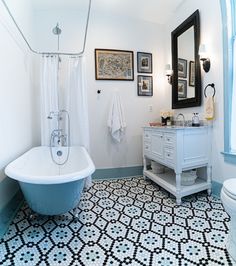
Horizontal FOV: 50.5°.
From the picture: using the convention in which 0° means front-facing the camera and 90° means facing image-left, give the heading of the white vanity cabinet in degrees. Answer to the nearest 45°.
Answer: approximately 45°

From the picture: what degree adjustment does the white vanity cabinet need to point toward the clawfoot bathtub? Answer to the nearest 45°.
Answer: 0° — it already faces it

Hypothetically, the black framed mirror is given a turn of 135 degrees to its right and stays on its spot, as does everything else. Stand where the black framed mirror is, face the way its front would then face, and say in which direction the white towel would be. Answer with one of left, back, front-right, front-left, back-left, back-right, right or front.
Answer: left

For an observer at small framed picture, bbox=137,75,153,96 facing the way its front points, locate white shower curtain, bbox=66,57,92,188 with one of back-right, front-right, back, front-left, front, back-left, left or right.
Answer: front-right

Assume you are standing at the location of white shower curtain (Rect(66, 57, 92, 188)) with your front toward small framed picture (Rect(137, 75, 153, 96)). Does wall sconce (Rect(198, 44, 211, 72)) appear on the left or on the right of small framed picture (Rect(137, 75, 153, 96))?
right

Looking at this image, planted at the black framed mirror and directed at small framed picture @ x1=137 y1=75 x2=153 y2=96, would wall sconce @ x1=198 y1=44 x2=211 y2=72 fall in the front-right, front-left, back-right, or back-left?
back-left

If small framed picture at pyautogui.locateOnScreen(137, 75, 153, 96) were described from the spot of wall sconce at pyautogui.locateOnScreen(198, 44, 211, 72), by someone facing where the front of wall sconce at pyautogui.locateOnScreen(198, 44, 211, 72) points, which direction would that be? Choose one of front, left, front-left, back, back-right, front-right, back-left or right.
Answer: right

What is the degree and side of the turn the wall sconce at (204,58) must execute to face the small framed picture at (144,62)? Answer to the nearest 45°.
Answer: approximately 90° to its right

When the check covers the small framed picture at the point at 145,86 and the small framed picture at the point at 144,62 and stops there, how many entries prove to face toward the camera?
2

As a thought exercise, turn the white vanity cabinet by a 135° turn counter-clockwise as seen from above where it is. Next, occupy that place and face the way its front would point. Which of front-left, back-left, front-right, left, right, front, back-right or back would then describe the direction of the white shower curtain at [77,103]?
back

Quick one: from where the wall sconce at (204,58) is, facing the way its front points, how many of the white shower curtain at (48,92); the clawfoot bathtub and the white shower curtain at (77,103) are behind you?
0

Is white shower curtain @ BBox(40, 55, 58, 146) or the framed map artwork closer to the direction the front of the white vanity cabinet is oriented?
the white shower curtain

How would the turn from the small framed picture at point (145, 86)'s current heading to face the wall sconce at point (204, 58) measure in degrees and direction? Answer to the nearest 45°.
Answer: approximately 45° to its left

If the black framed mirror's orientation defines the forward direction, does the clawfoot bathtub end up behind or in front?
in front

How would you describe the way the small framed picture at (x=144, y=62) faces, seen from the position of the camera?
facing the viewer

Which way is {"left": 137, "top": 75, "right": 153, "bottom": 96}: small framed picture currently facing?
toward the camera

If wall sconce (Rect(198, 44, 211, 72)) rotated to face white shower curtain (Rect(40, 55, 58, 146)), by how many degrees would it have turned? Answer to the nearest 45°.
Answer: approximately 45° to its right

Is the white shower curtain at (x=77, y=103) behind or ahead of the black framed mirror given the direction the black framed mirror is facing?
ahead
